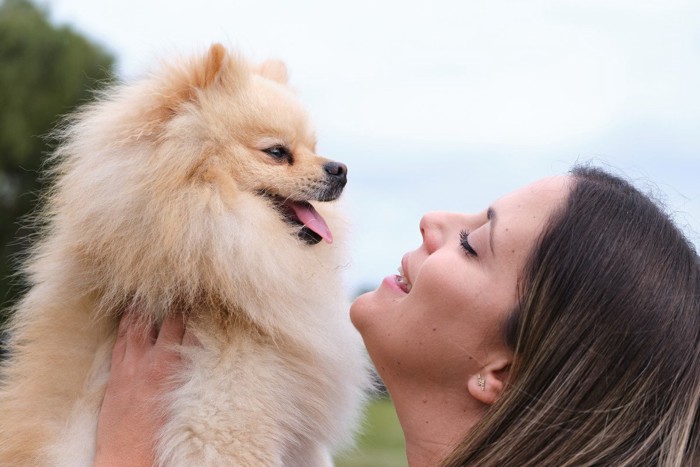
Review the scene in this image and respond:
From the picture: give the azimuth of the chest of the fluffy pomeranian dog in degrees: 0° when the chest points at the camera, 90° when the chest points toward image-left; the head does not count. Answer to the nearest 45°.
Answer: approximately 270°

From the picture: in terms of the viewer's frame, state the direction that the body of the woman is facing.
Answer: to the viewer's left

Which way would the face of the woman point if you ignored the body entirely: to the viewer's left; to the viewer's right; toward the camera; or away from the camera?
to the viewer's left
